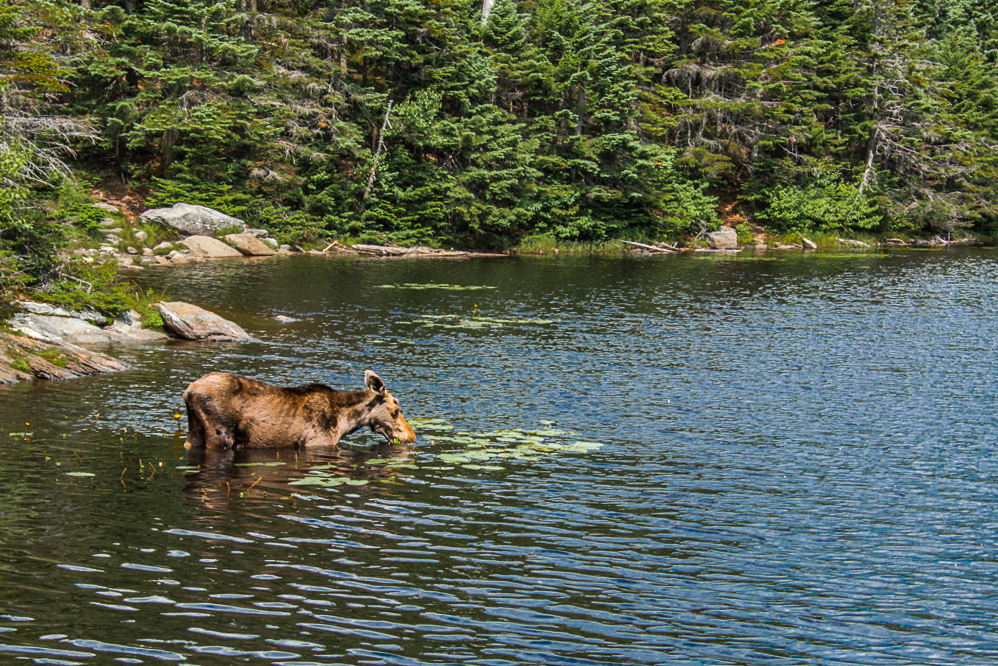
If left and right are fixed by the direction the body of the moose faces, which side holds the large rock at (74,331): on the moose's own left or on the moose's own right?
on the moose's own left

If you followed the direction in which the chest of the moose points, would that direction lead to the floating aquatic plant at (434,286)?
no

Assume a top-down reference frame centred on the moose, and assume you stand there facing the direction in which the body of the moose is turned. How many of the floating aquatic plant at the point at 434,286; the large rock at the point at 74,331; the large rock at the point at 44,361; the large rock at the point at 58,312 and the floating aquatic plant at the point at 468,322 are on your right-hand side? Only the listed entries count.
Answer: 0

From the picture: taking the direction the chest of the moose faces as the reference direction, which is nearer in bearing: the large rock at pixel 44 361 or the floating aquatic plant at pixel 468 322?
the floating aquatic plant

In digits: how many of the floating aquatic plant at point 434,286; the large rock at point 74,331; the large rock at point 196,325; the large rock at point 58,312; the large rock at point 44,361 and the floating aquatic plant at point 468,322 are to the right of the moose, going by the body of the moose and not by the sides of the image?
0

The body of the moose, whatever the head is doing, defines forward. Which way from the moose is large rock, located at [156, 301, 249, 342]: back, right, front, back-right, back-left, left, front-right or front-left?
left

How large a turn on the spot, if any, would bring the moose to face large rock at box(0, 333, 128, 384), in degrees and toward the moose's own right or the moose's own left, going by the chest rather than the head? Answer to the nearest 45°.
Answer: approximately 135° to the moose's own left

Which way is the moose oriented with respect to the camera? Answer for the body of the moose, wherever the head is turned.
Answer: to the viewer's right

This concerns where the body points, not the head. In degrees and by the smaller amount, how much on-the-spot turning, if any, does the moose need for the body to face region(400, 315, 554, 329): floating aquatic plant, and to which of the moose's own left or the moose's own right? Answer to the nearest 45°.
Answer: approximately 90° to the moose's own left

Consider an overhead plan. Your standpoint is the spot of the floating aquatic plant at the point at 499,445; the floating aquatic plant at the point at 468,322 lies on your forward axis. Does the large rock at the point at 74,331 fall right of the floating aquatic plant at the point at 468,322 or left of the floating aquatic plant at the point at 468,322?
left

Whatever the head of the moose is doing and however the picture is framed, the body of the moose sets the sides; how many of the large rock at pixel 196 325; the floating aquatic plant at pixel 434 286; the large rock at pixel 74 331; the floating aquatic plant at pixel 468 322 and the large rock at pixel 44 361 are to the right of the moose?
0
